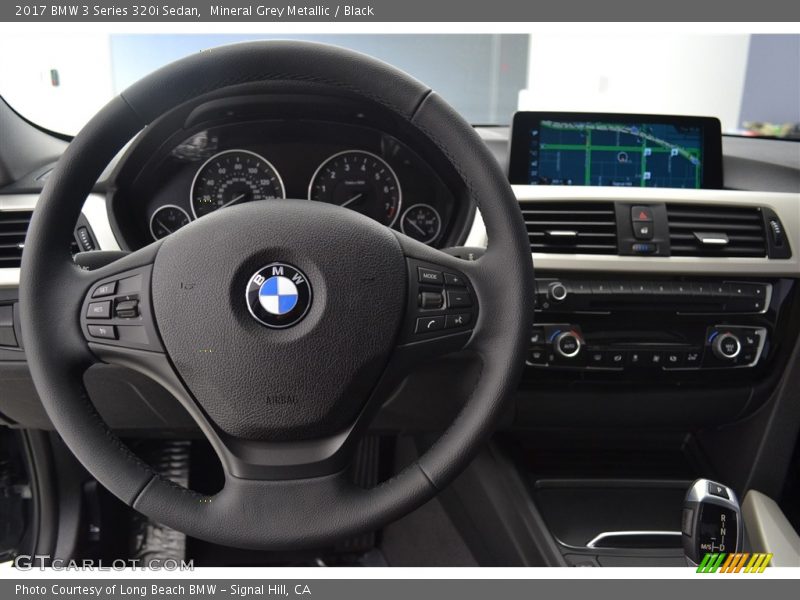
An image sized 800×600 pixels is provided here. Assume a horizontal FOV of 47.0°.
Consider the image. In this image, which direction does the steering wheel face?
toward the camera
